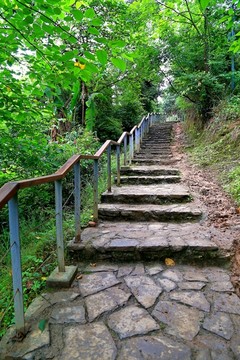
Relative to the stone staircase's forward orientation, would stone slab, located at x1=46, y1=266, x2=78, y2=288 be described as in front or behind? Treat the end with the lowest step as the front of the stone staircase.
in front

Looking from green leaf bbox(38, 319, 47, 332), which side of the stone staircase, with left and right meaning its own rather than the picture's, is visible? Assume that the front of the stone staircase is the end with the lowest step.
front

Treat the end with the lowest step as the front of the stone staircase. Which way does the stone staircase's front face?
toward the camera
